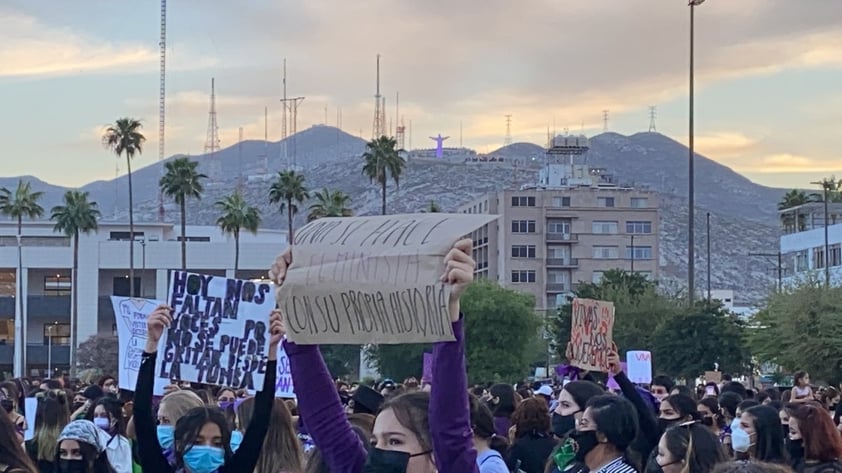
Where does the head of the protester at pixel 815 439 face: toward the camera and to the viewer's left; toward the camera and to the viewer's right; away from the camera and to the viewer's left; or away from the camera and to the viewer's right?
toward the camera and to the viewer's left

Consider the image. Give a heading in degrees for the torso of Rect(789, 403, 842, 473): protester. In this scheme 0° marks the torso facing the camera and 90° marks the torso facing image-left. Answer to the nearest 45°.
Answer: approximately 90°

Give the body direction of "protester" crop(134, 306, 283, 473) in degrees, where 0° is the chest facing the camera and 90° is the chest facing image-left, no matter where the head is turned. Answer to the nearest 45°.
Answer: approximately 0°

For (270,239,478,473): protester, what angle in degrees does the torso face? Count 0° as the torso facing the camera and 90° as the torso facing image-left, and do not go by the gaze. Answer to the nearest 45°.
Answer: approximately 45°
